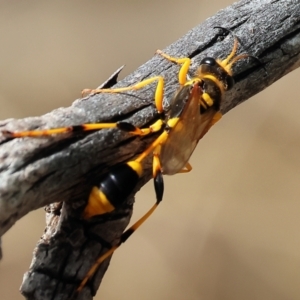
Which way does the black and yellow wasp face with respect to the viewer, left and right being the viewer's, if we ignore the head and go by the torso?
facing away from the viewer and to the right of the viewer
